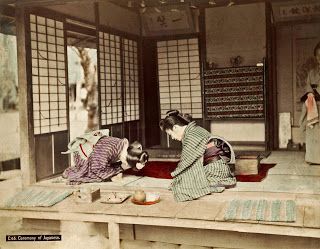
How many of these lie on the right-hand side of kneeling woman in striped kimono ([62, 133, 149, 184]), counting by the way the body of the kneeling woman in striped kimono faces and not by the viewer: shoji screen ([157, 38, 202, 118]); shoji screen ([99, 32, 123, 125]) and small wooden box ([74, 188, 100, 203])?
1

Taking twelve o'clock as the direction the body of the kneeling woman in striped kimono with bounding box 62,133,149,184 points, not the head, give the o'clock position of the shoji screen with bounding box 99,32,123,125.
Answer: The shoji screen is roughly at 9 o'clock from the kneeling woman in striped kimono.

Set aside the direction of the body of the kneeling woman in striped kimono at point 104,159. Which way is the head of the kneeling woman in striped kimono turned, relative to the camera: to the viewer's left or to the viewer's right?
to the viewer's right

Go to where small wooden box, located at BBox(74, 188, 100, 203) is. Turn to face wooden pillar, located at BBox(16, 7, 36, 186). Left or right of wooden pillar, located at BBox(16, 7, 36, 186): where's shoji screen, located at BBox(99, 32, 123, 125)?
right

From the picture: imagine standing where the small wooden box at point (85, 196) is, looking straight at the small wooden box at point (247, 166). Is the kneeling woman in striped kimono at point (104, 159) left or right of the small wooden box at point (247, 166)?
left

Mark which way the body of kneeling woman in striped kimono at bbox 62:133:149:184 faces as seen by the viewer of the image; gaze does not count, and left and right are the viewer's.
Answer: facing to the right of the viewer

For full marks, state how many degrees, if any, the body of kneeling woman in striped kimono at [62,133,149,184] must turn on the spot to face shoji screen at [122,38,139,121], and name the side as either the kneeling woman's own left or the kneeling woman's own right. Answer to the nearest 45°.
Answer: approximately 90° to the kneeling woman's own left

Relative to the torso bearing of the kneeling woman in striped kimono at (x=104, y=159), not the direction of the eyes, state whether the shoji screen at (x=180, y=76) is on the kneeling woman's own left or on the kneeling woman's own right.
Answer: on the kneeling woman's own left

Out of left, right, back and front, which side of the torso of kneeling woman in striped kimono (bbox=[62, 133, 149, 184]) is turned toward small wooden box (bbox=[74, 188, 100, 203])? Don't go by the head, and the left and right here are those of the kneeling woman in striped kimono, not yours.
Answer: right
